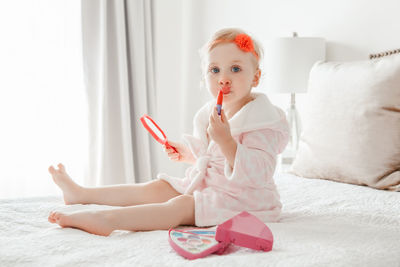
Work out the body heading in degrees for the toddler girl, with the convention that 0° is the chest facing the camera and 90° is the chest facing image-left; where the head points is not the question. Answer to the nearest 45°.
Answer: approximately 45°

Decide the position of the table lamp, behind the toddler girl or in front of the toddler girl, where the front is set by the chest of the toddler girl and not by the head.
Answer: behind

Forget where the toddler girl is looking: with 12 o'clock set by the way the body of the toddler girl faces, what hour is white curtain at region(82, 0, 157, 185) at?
The white curtain is roughly at 4 o'clock from the toddler girl.

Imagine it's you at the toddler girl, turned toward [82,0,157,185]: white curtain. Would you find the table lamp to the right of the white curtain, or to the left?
right

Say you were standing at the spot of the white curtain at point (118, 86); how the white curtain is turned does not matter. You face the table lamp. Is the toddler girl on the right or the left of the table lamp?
right

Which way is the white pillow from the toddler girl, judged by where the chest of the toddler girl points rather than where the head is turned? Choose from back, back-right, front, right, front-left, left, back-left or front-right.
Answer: back
